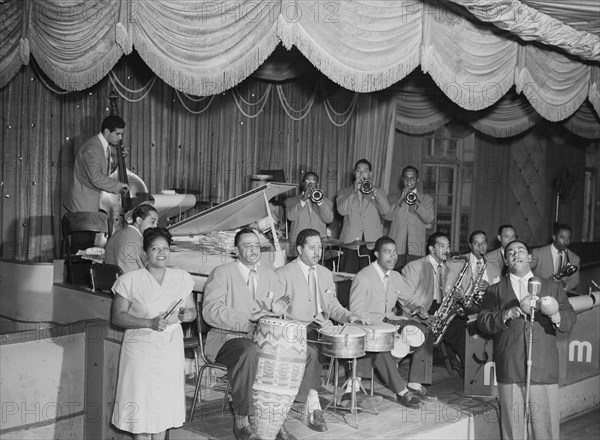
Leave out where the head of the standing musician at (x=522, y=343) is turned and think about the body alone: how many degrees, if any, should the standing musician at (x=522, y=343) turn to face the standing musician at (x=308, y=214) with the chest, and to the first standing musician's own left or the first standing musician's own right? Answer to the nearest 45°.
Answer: approximately 135° to the first standing musician's own right

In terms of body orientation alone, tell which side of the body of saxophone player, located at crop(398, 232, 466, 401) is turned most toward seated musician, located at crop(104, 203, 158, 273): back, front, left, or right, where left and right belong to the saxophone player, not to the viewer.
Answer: right

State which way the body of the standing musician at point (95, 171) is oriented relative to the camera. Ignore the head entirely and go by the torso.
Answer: to the viewer's right

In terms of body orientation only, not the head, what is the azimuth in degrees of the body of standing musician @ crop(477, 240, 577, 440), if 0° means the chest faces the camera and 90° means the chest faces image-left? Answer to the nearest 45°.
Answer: approximately 0°

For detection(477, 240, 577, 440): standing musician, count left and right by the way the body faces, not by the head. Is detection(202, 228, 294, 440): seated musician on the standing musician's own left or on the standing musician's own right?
on the standing musician's own right

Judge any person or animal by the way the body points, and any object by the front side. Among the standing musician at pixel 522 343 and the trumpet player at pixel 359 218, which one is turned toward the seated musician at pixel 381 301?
the trumpet player

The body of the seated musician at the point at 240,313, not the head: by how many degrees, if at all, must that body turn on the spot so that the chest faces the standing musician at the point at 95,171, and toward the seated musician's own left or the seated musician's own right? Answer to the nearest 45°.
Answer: approximately 180°

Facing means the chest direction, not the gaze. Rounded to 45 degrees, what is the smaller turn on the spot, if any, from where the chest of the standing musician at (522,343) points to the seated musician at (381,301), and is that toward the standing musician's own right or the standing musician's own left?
approximately 90° to the standing musician's own right

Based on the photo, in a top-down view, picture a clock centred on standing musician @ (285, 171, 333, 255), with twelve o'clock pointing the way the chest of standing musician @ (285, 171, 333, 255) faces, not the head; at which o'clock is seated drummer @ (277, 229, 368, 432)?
seated drummer @ (277, 229, 368, 432) is roughly at 12 o'clock from standing musician @ (285, 171, 333, 255).

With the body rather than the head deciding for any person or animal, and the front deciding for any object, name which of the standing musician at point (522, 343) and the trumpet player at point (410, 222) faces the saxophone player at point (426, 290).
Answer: the trumpet player

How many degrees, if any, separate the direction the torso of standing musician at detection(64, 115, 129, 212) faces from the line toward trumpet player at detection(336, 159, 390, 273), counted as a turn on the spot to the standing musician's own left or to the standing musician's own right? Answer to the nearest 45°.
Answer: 0° — they already face them

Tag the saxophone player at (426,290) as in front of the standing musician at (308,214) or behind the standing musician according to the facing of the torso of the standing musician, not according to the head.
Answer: in front

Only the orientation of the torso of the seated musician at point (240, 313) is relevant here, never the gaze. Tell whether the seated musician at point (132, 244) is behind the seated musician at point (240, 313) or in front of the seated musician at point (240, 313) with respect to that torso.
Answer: behind
